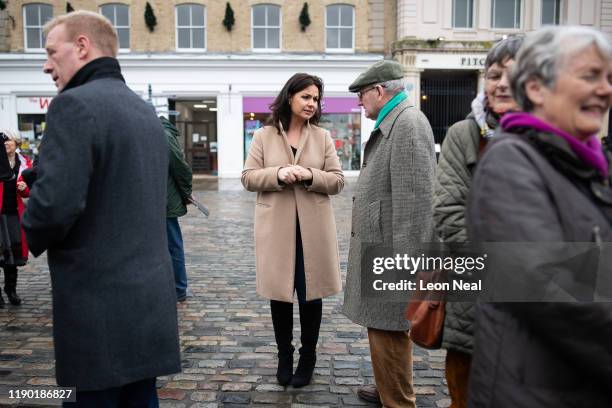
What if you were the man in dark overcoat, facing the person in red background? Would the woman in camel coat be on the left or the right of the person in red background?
right

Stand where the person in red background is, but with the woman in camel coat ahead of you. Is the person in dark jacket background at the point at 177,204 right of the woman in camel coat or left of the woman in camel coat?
left

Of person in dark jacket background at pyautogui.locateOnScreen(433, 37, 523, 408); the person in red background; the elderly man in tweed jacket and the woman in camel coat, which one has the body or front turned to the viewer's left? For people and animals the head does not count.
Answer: the elderly man in tweed jacket

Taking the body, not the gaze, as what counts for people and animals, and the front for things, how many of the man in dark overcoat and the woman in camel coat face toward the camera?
1

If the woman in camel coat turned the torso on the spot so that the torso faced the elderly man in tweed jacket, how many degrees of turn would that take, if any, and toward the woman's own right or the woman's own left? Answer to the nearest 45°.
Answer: approximately 45° to the woman's own left

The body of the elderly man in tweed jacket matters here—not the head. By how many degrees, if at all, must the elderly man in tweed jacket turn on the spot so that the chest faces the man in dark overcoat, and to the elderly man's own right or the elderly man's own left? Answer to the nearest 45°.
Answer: approximately 45° to the elderly man's own left

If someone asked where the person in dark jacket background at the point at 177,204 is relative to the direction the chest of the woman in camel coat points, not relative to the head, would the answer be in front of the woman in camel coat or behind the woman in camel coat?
behind

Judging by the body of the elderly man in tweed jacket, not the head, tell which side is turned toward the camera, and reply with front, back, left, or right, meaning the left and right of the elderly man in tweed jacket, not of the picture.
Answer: left
